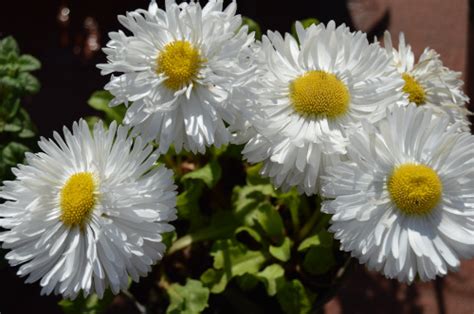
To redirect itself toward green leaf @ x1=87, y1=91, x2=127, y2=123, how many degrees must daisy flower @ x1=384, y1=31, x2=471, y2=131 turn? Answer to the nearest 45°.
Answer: approximately 45° to its right

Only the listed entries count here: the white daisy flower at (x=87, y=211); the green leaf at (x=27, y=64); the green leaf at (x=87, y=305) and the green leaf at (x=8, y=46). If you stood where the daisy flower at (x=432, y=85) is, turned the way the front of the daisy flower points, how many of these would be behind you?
0

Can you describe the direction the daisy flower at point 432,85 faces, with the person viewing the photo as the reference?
facing the viewer and to the left of the viewer

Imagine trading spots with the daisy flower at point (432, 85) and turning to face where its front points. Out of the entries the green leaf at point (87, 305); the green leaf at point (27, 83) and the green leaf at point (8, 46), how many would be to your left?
0

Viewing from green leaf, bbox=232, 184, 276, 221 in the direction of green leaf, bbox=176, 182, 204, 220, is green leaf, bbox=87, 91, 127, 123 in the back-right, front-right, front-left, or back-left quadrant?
front-right

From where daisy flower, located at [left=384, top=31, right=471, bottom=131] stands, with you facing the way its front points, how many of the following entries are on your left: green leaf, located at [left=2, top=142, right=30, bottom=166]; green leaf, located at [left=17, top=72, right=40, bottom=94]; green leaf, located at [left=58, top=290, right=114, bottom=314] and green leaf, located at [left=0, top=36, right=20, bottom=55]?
0

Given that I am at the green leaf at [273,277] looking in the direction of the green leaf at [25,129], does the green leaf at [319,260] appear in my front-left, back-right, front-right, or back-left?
back-right

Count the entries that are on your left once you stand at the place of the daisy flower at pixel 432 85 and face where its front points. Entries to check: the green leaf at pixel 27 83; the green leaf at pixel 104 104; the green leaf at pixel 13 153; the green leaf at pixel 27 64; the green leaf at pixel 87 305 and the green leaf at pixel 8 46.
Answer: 0

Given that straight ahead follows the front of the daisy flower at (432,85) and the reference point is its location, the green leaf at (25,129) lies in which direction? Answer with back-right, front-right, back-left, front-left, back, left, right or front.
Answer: front-right
